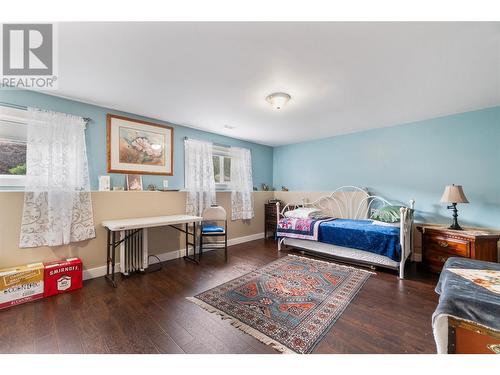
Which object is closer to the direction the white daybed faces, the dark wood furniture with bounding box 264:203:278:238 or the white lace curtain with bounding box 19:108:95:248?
the white lace curtain

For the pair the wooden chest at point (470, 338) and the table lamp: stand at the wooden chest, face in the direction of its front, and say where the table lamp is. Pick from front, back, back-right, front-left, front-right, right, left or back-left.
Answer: back-right

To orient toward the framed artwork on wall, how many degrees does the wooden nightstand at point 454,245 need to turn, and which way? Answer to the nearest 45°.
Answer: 0° — it already faces it

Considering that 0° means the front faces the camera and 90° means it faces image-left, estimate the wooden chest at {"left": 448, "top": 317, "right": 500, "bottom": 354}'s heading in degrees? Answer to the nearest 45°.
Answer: approximately 45°

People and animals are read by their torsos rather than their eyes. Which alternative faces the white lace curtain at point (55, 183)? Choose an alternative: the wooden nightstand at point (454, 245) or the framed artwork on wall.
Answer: the wooden nightstand

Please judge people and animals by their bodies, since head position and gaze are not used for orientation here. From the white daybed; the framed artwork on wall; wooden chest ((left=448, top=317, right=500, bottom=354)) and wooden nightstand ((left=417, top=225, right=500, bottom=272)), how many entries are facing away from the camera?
0

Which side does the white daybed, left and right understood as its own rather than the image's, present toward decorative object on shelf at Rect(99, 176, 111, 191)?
front

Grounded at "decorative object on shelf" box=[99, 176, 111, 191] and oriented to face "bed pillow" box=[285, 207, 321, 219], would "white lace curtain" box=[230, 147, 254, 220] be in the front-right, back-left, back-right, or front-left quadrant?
front-left

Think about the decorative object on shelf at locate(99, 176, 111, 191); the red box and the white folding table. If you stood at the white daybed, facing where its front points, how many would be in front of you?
3

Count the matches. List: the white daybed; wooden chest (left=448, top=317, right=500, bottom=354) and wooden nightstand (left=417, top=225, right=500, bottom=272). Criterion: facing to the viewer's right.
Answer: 0

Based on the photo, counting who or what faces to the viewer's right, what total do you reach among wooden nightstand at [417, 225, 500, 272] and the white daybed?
0

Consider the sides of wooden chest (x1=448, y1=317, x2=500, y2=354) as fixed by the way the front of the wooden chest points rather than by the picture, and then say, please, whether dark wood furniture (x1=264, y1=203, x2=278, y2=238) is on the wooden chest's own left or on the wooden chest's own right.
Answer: on the wooden chest's own right

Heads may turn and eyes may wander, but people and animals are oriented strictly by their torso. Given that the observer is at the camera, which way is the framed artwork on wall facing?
facing the viewer and to the right of the viewer

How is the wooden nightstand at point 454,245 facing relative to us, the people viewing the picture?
facing the viewer and to the left of the viewer

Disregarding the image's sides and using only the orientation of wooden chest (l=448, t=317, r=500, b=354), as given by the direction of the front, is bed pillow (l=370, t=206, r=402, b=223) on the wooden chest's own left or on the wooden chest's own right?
on the wooden chest's own right
